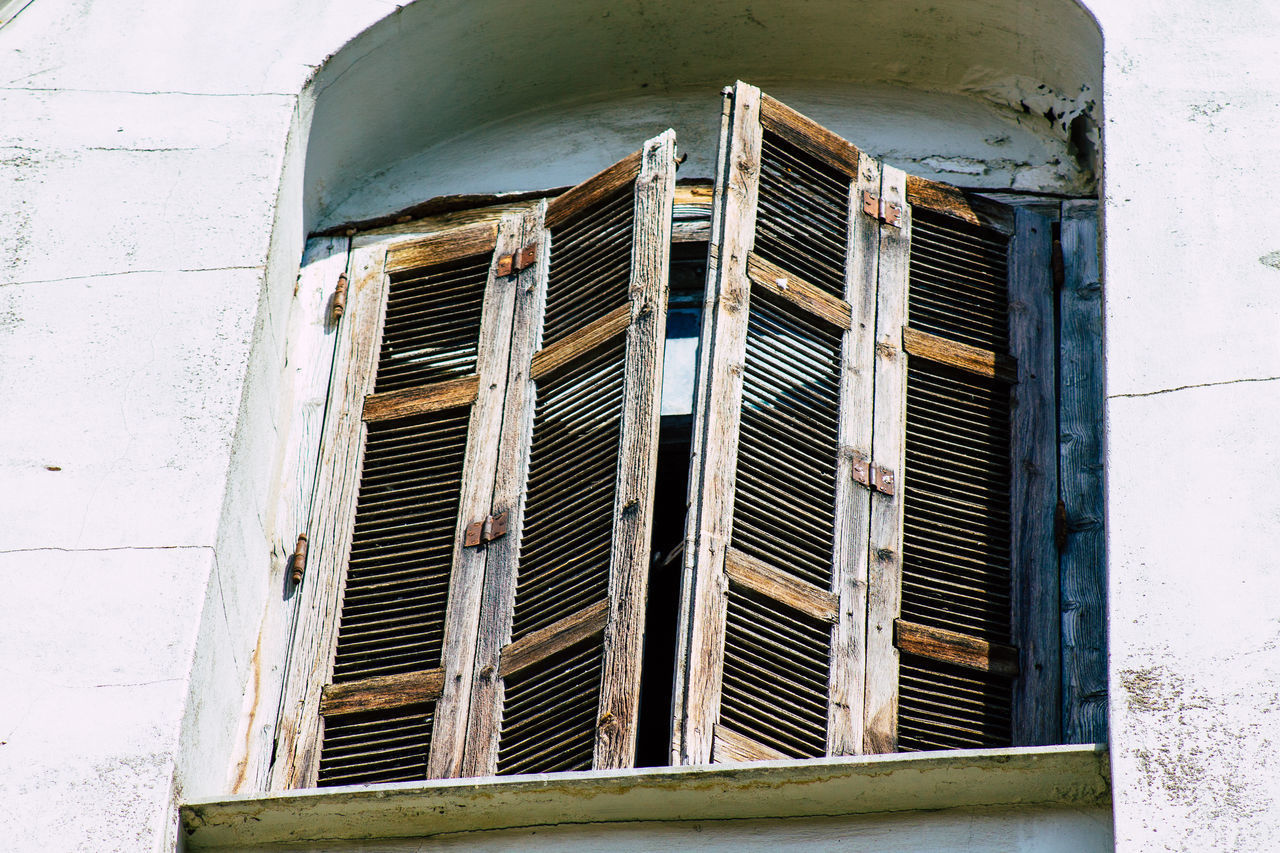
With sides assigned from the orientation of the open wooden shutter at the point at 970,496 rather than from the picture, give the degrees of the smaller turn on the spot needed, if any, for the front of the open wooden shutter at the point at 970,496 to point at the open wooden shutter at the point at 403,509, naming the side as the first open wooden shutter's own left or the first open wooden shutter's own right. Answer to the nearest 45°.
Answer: approximately 135° to the first open wooden shutter's own right

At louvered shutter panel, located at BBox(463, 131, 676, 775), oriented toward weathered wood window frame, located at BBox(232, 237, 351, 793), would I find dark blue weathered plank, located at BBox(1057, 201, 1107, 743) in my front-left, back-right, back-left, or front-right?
back-right

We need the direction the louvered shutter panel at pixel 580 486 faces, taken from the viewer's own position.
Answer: facing the viewer and to the left of the viewer

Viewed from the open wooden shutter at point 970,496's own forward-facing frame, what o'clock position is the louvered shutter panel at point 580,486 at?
The louvered shutter panel is roughly at 4 o'clock from the open wooden shutter.

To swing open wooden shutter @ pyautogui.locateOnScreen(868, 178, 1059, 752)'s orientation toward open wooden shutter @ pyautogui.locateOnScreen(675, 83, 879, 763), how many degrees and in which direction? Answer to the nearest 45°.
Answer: approximately 90° to its right

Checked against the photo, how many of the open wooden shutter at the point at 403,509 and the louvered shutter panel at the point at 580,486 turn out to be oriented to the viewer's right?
0

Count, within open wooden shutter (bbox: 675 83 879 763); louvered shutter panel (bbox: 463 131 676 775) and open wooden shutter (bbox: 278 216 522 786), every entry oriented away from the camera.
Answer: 0

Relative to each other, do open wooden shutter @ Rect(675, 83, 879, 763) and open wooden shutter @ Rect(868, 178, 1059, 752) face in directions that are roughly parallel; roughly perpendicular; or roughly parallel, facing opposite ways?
roughly parallel

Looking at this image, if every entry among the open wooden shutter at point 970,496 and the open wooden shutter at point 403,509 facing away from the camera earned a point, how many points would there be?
0

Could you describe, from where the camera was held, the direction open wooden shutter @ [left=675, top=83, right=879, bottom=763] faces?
facing the viewer and to the right of the viewer
